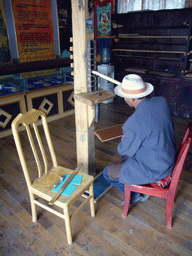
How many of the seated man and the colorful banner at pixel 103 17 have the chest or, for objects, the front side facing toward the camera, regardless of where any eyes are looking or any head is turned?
1

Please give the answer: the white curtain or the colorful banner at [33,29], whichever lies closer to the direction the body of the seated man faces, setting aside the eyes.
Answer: the colorful banner

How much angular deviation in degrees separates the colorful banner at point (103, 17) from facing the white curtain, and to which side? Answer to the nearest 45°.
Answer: approximately 45° to its left

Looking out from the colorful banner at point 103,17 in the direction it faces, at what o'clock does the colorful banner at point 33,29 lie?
the colorful banner at point 33,29 is roughly at 2 o'clock from the colorful banner at point 103,17.

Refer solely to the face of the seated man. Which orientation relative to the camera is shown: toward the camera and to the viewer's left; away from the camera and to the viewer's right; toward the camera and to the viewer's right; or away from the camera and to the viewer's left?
away from the camera and to the viewer's left

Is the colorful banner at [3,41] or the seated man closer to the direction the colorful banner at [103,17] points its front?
the seated man

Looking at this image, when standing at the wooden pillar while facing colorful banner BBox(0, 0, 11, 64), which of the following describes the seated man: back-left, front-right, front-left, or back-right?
back-right

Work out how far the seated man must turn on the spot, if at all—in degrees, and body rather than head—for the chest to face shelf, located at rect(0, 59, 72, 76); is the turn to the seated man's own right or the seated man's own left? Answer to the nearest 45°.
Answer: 0° — they already face it

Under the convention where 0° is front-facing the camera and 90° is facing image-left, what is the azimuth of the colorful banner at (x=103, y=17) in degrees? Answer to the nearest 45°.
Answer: approximately 0°

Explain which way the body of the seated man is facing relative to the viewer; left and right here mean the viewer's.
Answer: facing away from the viewer and to the left of the viewer

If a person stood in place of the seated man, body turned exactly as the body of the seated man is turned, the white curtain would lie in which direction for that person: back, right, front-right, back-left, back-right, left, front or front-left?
front-right
